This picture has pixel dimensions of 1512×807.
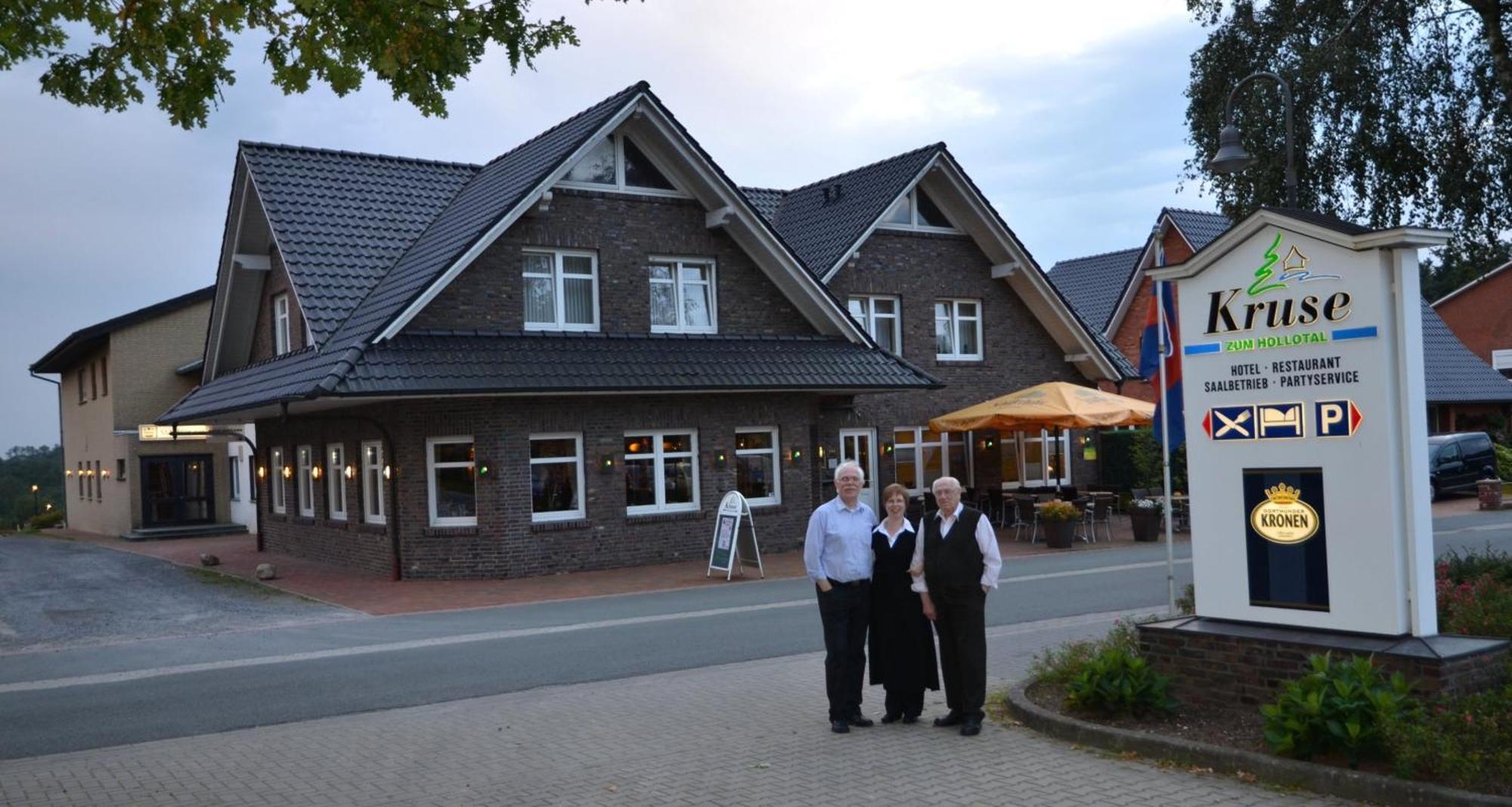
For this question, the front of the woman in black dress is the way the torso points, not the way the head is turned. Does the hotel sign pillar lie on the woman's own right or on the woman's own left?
on the woman's own left

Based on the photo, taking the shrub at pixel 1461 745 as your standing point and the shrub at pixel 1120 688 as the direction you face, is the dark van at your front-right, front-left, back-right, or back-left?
front-right

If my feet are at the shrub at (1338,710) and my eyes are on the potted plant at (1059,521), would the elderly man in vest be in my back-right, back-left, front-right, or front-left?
front-left

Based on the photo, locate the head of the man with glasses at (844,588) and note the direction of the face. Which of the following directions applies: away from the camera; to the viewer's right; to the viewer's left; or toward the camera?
toward the camera

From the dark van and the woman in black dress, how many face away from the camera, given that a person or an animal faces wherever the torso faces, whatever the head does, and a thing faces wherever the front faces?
0

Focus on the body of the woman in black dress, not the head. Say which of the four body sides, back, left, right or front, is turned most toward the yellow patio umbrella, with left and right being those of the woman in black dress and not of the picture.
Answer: back

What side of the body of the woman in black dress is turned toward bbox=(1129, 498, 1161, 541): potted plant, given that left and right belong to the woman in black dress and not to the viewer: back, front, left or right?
back

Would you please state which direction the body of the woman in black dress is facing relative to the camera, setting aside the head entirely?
toward the camera

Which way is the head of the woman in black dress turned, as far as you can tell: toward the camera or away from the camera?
toward the camera

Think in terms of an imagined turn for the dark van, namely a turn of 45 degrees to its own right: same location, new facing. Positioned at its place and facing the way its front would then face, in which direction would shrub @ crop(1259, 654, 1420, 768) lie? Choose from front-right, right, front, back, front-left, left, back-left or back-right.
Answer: left

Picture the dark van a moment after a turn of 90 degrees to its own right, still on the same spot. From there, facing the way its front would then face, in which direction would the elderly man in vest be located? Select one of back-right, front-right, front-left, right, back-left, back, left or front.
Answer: back-left

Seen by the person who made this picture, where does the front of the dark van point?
facing the viewer and to the left of the viewer

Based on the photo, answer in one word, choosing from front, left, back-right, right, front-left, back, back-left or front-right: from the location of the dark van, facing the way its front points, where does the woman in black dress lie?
front-left

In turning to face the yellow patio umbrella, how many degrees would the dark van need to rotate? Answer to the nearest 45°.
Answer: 0° — it already faces it

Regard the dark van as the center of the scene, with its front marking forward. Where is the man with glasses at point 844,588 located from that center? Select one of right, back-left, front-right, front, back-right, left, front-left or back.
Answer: front-left

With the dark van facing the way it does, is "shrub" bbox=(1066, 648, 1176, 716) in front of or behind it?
in front
